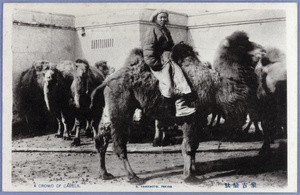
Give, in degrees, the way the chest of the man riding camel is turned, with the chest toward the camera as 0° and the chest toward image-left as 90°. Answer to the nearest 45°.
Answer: approximately 315°
